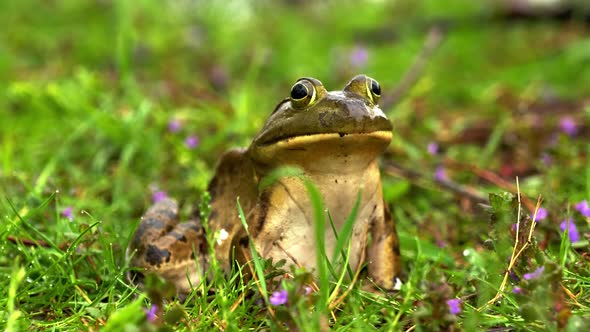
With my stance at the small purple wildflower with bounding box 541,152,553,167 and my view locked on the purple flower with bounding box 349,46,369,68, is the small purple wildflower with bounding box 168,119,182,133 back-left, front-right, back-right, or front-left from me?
front-left

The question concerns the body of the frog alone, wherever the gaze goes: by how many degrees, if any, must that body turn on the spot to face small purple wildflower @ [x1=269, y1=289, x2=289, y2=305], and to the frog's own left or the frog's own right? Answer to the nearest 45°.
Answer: approximately 45° to the frog's own right

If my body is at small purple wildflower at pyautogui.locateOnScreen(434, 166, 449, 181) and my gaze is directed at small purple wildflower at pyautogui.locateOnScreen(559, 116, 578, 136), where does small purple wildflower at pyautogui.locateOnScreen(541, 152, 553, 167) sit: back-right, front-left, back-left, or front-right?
front-right

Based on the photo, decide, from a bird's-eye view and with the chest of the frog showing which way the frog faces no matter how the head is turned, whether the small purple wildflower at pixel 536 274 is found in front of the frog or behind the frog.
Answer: in front

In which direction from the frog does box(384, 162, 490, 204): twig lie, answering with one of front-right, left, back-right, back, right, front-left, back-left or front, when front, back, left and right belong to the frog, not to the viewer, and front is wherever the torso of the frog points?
left

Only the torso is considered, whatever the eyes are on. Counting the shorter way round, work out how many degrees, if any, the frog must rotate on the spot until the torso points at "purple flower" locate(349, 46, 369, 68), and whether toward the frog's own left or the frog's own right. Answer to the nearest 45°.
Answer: approximately 135° to the frog's own left

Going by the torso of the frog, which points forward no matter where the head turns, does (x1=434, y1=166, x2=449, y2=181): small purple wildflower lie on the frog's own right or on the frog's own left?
on the frog's own left

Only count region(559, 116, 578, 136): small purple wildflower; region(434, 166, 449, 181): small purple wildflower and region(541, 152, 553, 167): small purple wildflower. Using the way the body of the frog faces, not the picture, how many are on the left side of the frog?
3

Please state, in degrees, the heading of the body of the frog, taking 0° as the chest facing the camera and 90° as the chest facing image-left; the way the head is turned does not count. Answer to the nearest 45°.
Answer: approximately 315°
